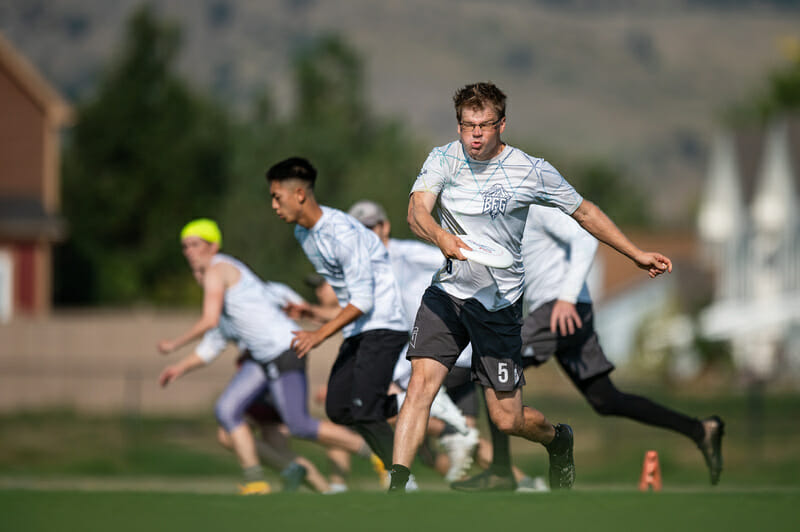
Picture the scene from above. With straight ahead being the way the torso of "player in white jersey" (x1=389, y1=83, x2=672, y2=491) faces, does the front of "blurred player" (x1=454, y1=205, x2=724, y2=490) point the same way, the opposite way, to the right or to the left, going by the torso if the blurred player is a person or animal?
to the right

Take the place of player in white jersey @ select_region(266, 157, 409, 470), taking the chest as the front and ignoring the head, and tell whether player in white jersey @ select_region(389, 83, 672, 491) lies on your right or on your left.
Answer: on your left

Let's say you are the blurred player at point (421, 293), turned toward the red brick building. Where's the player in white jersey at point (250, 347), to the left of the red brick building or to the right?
left

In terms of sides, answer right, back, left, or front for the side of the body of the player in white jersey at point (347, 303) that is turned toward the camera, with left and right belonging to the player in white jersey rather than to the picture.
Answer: left

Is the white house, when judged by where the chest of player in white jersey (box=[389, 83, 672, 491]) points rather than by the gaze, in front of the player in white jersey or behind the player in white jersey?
behind

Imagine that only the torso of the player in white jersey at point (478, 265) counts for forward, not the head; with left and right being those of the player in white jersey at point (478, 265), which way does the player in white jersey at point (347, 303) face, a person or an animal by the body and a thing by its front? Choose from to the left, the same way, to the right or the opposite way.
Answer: to the right

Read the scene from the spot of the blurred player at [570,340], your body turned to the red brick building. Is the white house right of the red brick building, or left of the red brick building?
right

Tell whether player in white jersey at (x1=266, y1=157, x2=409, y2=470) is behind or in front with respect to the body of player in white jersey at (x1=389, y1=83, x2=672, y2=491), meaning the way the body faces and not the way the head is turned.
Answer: behind

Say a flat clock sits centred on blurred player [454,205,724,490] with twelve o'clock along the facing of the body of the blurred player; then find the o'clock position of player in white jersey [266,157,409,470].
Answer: The player in white jersey is roughly at 11 o'clock from the blurred player.

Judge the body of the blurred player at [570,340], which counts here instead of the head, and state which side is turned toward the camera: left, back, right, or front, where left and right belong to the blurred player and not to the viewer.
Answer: left
